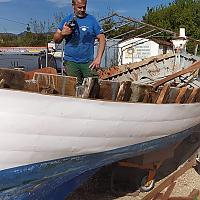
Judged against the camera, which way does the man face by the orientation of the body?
toward the camera

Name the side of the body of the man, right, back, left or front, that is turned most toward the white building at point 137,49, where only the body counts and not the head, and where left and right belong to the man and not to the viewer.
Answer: back

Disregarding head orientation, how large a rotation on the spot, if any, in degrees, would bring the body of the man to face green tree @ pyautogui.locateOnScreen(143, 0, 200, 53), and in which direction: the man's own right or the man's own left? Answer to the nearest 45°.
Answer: approximately 180°
